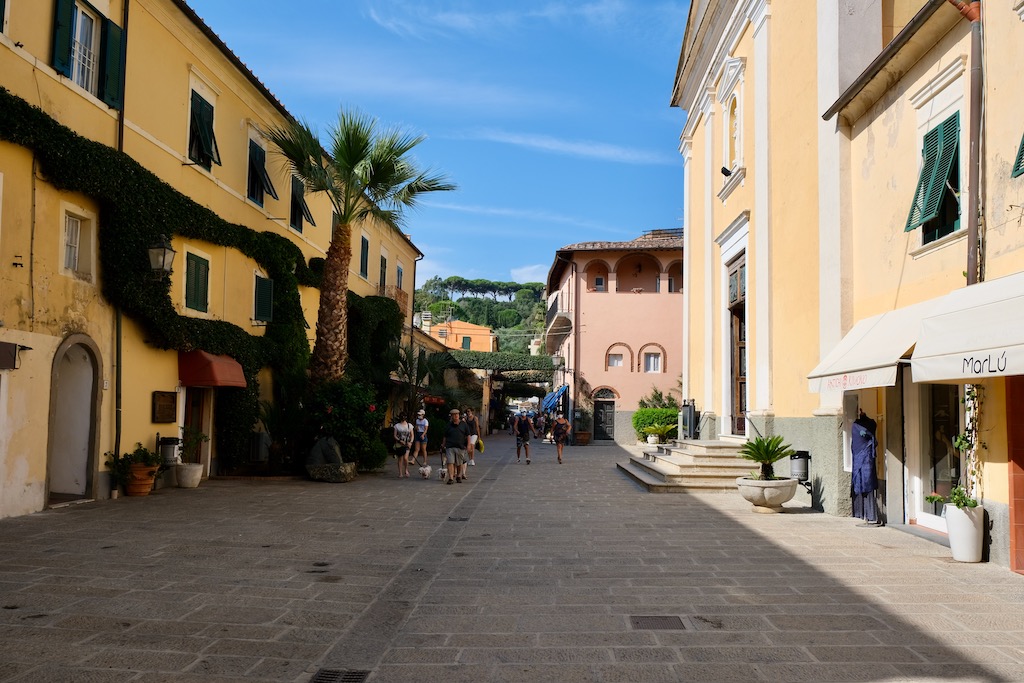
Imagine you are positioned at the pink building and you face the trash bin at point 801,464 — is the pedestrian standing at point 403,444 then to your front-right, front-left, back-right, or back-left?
front-right

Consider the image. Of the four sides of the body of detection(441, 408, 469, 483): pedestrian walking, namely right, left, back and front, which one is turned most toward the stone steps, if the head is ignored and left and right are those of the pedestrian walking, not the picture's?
left

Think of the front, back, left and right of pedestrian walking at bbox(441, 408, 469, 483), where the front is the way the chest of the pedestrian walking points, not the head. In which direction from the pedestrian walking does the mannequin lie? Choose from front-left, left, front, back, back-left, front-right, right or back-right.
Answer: front-left

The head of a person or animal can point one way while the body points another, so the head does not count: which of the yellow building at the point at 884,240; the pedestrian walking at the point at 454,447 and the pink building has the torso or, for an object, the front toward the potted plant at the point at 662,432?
the pink building

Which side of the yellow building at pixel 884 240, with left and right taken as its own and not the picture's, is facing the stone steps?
right

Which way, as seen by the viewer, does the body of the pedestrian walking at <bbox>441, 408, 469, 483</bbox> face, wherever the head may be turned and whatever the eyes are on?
toward the camera

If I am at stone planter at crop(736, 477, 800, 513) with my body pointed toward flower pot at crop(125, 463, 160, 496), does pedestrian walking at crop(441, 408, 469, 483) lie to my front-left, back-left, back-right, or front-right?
front-right

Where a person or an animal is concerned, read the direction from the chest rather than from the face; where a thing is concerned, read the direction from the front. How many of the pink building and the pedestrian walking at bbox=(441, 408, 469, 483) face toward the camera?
2

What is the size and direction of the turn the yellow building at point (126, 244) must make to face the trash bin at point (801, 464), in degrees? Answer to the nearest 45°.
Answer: approximately 45° to its left

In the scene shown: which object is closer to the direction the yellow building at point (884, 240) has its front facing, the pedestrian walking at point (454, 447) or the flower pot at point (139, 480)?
the flower pot

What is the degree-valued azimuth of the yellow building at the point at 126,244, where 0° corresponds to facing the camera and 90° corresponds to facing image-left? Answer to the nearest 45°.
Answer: approximately 315°

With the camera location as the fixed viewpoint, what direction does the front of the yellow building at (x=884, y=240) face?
facing the viewer and to the left of the viewer

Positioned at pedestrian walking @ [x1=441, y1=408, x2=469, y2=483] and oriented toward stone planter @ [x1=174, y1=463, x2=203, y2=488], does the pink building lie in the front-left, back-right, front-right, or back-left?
back-right

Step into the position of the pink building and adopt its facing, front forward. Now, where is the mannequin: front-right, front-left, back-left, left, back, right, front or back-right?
front

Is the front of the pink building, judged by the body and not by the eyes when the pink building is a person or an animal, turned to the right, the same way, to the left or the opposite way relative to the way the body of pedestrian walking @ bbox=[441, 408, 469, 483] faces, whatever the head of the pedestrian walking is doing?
the same way
